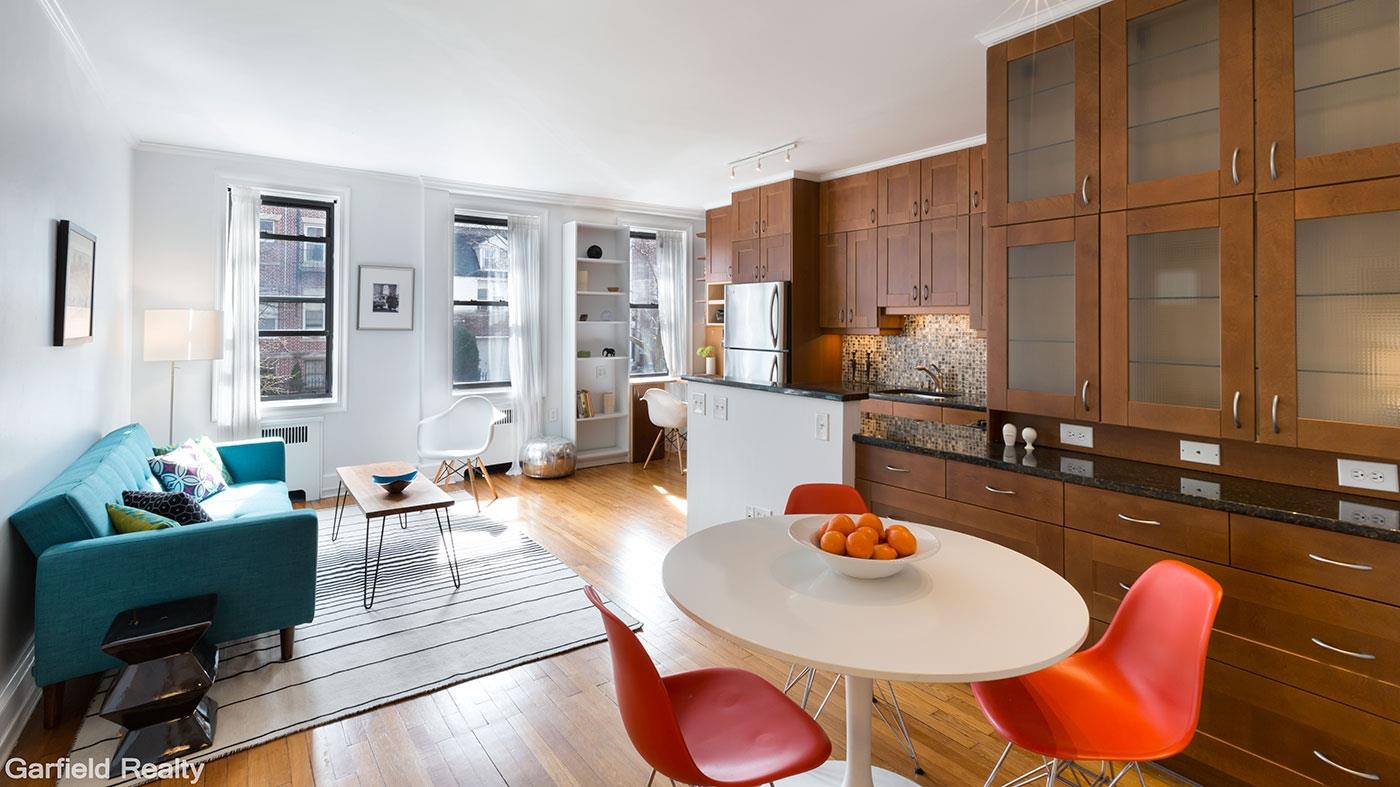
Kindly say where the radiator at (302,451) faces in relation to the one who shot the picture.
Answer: facing the viewer

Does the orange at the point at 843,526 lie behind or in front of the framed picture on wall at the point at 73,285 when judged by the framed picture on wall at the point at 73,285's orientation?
in front

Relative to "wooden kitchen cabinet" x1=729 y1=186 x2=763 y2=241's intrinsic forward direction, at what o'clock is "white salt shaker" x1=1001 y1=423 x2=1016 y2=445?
The white salt shaker is roughly at 10 o'clock from the wooden kitchen cabinet.

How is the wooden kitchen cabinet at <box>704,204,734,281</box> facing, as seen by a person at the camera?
facing the viewer and to the left of the viewer

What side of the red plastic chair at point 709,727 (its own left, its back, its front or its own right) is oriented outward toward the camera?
right

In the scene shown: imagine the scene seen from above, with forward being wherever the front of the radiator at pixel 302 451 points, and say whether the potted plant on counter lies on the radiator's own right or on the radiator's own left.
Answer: on the radiator's own left

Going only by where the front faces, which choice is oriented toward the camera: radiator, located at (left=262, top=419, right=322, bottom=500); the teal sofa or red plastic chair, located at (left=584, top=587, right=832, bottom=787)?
the radiator

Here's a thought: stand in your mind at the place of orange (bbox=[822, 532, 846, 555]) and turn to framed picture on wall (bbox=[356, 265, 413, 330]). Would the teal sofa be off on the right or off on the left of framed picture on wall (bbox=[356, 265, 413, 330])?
left

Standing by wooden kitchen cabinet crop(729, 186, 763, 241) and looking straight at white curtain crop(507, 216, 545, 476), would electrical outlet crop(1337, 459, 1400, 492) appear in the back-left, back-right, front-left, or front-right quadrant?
back-left

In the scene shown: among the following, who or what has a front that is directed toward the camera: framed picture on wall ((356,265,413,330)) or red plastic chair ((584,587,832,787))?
the framed picture on wall
